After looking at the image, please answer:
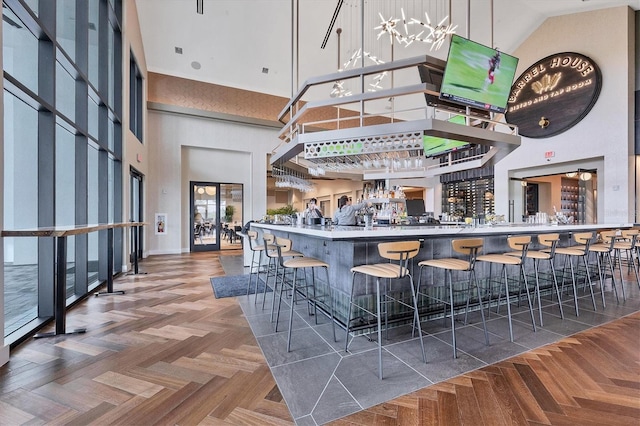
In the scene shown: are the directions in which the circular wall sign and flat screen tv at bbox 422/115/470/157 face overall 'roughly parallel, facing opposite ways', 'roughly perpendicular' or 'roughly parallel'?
roughly parallel

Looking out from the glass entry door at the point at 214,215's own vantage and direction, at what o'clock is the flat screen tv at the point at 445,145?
The flat screen tv is roughly at 11 o'clock from the glass entry door.

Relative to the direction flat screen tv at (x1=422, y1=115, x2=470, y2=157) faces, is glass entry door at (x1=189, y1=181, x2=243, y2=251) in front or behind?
in front

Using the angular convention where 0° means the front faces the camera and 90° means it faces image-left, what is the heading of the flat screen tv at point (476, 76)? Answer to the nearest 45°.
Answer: approximately 315°

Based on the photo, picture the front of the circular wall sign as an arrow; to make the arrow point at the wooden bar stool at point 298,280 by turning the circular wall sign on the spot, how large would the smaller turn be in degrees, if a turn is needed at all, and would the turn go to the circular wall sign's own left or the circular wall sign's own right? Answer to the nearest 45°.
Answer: approximately 45° to the circular wall sign's own left

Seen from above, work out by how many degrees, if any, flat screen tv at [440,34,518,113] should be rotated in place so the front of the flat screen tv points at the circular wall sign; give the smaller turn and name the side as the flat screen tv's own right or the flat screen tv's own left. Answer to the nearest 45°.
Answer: approximately 135° to the flat screen tv's own left

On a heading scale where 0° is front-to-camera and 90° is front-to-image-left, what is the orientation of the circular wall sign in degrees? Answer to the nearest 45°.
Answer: approximately 45°

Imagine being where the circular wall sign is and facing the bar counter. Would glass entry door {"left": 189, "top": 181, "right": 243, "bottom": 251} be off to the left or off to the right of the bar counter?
right

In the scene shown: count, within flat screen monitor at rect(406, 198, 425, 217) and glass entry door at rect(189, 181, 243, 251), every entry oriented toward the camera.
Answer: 2
